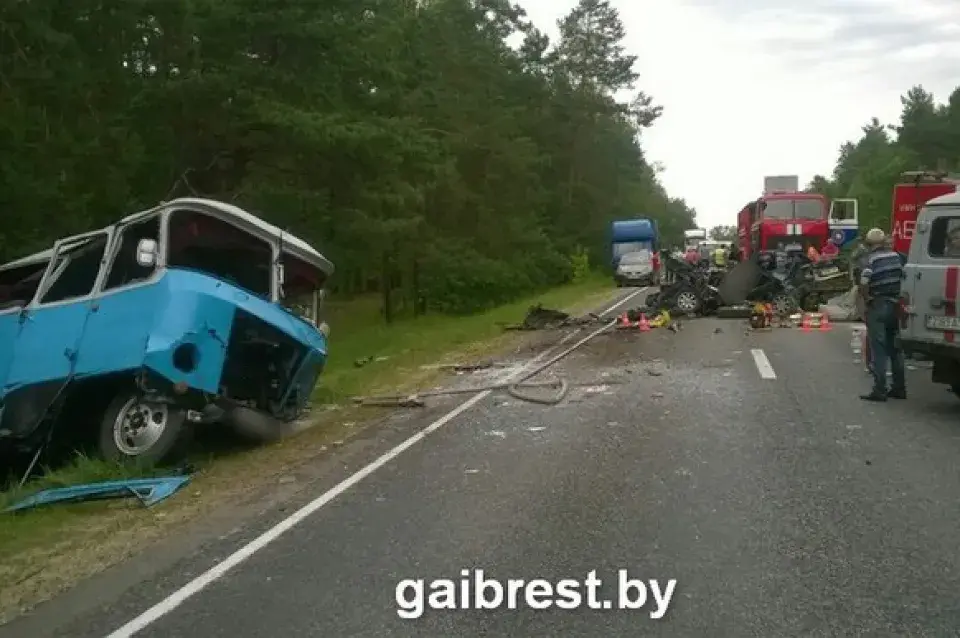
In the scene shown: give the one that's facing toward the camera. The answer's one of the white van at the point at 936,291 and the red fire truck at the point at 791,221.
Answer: the red fire truck

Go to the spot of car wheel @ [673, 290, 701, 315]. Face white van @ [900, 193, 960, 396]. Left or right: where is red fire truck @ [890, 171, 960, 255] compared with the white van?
left

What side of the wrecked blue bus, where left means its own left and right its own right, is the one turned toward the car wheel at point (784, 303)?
left

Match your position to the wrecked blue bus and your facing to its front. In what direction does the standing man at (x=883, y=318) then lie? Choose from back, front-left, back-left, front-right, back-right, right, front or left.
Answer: front-left

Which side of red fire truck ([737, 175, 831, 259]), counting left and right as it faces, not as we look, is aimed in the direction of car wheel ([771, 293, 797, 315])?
front

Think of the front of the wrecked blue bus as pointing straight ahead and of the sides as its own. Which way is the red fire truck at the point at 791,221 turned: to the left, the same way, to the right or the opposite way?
to the right

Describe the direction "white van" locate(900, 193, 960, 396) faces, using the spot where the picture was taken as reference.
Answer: facing away from the viewer

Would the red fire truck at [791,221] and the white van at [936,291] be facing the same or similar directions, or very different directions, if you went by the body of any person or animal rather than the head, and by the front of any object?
very different directions

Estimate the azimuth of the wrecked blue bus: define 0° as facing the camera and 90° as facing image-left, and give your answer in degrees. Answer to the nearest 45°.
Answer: approximately 315°

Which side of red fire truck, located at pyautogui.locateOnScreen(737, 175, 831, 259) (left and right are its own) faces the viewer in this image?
front

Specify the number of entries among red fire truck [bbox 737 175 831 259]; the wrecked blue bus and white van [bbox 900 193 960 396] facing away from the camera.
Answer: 1

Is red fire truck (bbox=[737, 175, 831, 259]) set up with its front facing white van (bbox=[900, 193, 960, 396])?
yes

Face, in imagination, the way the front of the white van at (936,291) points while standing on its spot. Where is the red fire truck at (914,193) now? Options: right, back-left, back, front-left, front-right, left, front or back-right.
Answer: front

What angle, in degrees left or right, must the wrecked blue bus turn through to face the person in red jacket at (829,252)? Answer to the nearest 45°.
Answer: approximately 90° to its left
